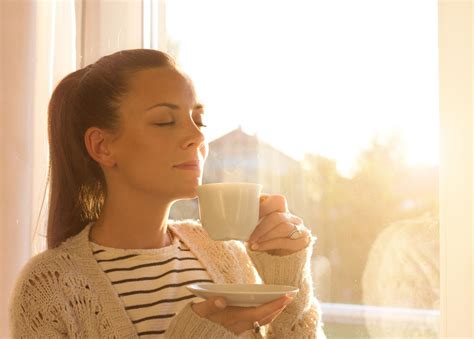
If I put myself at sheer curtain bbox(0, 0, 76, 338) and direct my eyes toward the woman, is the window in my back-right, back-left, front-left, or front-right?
front-left

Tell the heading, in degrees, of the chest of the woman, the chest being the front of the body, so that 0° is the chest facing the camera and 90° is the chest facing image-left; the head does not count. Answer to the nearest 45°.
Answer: approximately 315°

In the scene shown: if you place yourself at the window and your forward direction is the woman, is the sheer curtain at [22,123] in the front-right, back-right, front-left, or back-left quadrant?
front-right

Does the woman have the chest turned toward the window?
no

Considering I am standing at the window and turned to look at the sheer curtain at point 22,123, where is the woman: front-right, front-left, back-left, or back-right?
front-left

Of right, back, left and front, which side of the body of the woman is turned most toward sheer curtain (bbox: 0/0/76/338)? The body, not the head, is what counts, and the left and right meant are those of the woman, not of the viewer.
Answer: back
